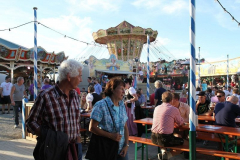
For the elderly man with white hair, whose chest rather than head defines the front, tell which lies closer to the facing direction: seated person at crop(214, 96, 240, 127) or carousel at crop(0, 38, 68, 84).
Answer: the seated person

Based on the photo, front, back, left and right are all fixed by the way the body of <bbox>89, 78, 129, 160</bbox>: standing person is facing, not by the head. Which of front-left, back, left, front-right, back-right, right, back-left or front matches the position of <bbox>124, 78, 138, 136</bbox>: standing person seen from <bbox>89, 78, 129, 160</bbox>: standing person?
back-left

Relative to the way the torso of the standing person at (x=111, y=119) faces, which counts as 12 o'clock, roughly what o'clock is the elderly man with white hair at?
The elderly man with white hair is roughly at 3 o'clock from the standing person.

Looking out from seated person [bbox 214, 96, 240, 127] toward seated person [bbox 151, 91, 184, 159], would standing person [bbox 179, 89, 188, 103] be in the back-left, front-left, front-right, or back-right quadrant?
back-right

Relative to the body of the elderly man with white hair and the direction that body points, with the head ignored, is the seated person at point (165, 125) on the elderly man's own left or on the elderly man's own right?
on the elderly man's own left

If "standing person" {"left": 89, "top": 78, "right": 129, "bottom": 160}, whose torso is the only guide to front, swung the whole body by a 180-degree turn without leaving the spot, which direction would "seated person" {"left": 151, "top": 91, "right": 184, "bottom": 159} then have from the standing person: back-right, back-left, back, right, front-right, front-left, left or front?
right

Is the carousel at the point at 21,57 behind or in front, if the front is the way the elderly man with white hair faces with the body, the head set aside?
behind

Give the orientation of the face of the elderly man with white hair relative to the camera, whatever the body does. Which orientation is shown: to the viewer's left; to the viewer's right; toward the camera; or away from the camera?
to the viewer's right

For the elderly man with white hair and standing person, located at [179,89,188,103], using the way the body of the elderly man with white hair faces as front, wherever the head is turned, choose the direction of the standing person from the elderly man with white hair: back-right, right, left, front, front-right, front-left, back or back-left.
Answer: left

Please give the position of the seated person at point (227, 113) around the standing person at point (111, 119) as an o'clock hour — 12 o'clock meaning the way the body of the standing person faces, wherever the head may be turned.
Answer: The seated person is roughly at 9 o'clock from the standing person.

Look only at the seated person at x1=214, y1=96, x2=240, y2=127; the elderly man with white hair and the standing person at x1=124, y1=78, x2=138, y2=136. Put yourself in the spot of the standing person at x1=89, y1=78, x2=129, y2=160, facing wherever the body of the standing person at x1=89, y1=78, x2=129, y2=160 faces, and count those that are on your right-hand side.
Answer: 1

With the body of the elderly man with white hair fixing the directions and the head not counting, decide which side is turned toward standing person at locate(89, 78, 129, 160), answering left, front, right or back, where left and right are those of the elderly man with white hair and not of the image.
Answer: left

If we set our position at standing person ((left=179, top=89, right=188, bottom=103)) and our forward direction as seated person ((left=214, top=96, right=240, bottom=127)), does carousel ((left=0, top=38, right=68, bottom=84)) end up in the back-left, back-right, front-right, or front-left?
back-right

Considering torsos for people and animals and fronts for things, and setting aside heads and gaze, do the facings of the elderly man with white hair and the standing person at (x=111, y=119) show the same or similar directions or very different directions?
same or similar directions
